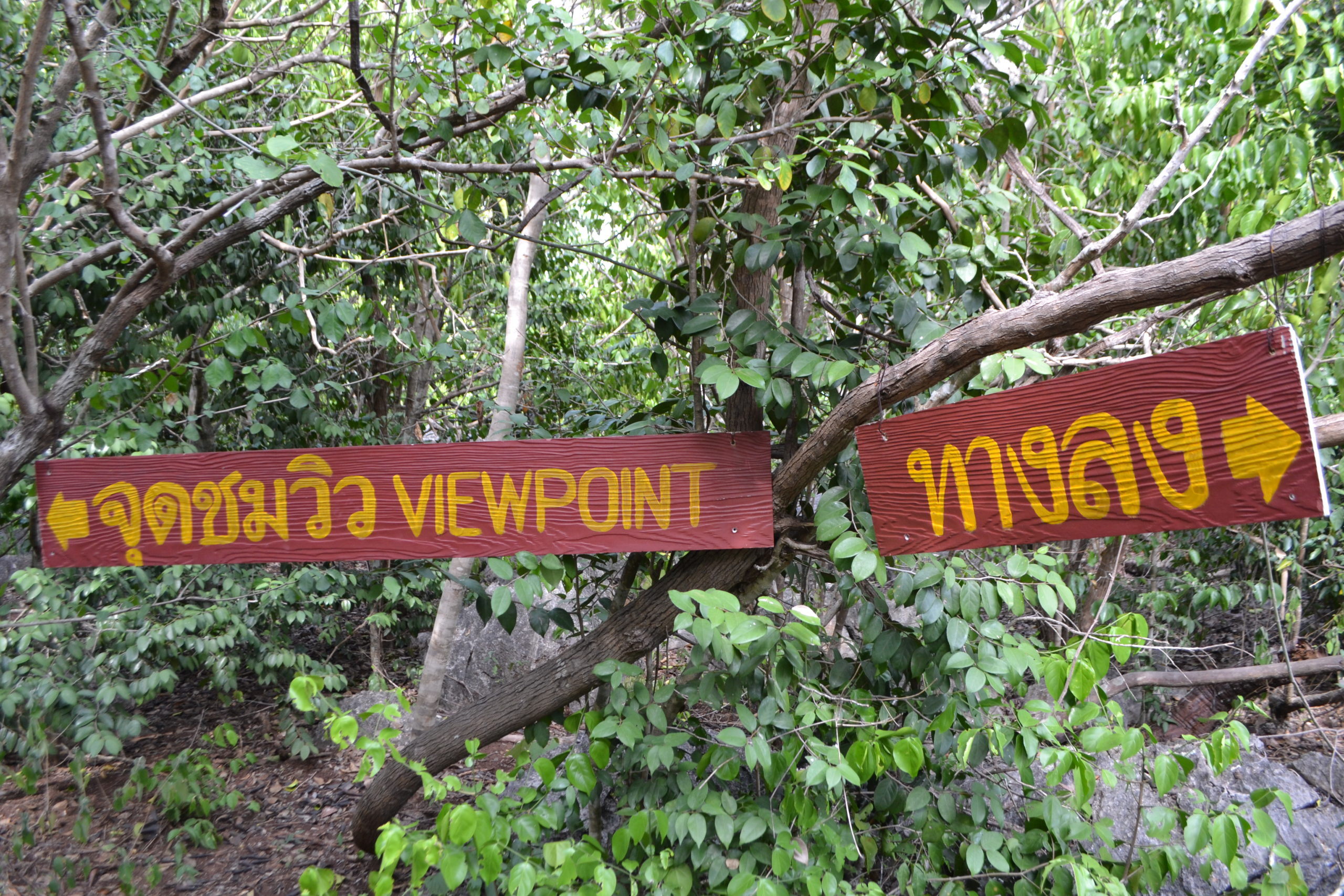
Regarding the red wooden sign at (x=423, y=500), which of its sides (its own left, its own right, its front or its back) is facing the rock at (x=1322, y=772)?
left

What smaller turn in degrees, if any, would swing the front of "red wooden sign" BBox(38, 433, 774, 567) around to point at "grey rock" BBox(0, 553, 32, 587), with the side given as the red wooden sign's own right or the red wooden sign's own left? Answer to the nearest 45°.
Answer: approximately 135° to the red wooden sign's own right

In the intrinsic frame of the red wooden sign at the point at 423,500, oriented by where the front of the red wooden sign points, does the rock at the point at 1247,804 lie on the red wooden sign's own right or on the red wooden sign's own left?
on the red wooden sign's own left

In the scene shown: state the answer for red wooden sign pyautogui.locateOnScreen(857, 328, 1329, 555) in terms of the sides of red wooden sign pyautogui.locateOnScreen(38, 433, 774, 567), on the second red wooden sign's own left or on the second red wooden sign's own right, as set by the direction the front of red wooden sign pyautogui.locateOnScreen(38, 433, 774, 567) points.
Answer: on the second red wooden sign's own left

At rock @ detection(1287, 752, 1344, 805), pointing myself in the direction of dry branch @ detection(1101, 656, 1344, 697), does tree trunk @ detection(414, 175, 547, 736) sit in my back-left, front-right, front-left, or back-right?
front-left

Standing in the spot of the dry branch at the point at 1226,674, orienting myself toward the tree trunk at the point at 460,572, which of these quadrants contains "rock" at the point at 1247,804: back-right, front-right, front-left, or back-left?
front-left

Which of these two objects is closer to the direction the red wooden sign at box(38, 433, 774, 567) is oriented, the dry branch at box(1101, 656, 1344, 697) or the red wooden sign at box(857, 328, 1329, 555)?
the red wooden sign

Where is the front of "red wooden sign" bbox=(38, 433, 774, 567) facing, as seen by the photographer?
facing the viewer
